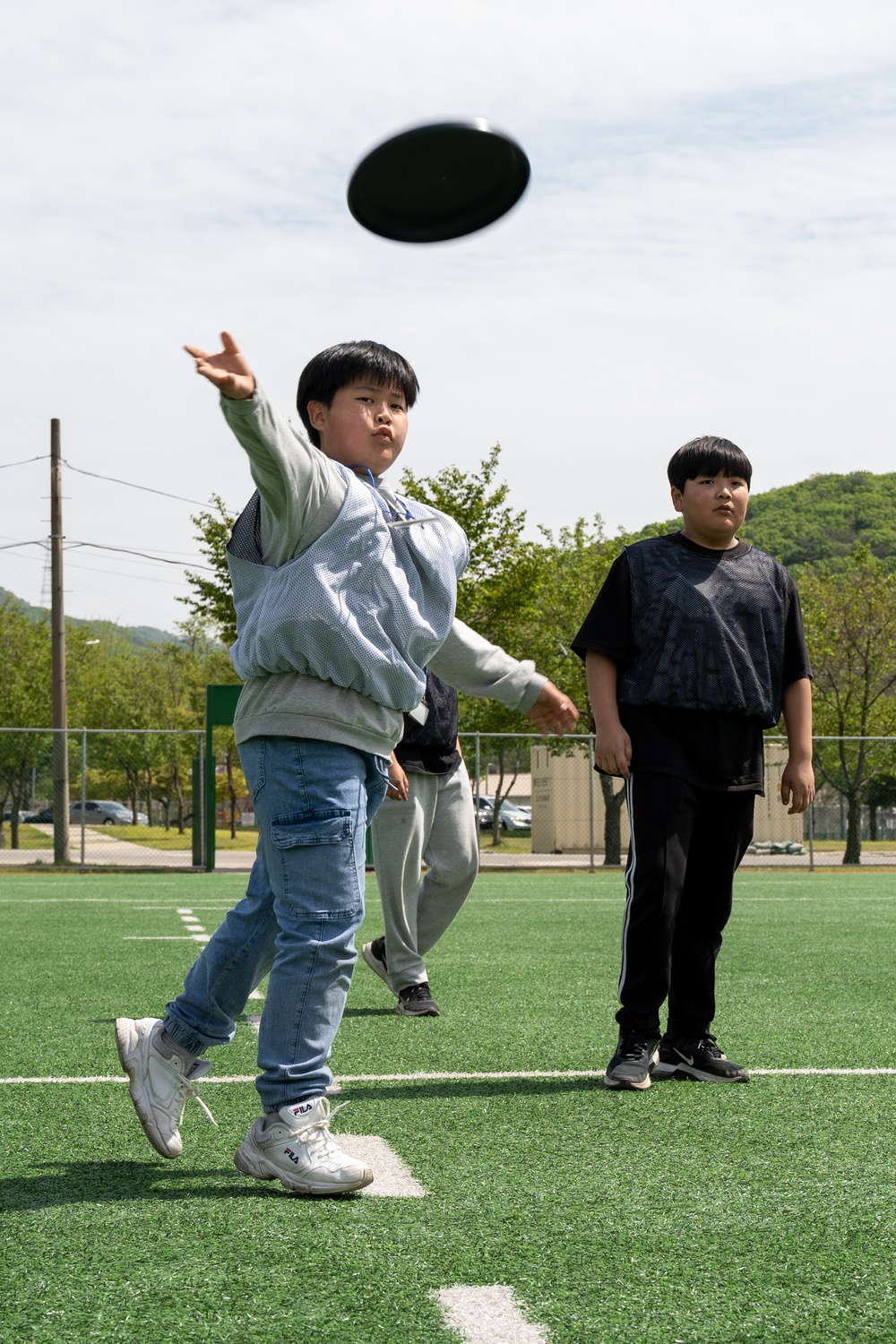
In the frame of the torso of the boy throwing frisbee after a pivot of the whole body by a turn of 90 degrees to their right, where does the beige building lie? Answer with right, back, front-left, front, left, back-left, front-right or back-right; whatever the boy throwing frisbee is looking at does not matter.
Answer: back-right

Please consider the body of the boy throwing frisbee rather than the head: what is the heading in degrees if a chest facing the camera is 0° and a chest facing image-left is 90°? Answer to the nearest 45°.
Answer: approximately 315°

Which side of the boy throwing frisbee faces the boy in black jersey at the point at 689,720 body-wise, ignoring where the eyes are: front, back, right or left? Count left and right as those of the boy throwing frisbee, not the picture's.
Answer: left

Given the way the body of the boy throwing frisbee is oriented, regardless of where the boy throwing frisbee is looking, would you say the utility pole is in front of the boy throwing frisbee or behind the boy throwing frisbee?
behind

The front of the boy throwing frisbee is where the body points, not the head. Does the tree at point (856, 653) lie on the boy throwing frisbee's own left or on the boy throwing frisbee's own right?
on the boy throwing frisbee's own left

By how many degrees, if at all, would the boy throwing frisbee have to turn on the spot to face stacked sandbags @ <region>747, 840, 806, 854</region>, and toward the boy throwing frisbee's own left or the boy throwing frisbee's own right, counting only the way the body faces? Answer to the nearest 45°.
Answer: approximately 135° to the boy throwing frisbee's own left

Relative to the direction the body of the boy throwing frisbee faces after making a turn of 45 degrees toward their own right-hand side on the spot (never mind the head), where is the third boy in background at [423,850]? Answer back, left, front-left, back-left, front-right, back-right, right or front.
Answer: back
